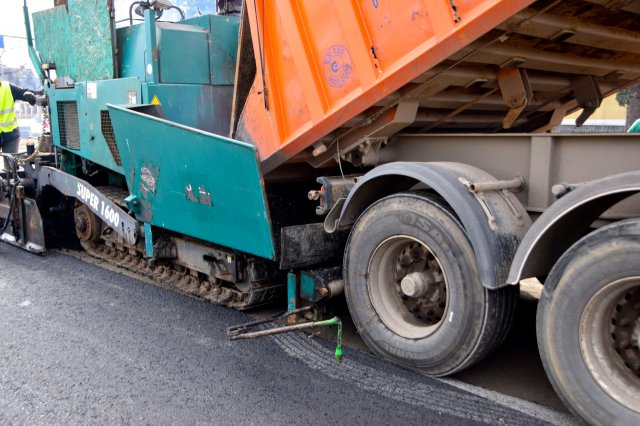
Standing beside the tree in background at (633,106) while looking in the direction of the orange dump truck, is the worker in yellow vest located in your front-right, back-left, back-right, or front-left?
front-right

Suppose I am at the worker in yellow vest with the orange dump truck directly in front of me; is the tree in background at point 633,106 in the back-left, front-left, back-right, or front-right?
front-left

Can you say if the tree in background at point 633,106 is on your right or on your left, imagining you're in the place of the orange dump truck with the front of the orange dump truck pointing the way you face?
on your left

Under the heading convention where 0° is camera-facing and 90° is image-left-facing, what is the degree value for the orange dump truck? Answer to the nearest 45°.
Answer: approximately 315°

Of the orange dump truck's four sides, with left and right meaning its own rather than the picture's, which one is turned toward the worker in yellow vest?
back

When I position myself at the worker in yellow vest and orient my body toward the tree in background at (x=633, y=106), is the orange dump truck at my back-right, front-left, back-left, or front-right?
front-right

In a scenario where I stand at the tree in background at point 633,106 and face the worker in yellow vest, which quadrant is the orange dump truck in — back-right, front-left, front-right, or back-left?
front-left
